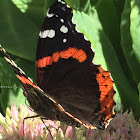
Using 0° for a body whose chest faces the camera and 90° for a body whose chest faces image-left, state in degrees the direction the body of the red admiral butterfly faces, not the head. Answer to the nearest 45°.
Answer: approximately 135°
